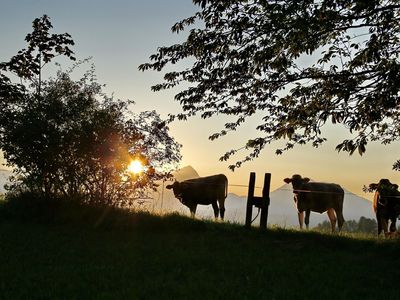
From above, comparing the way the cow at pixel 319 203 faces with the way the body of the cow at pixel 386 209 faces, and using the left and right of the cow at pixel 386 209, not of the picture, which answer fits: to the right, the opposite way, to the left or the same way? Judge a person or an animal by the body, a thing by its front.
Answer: to the right

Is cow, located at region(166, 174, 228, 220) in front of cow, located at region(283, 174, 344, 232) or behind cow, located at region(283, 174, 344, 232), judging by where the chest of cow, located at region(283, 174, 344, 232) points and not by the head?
in front

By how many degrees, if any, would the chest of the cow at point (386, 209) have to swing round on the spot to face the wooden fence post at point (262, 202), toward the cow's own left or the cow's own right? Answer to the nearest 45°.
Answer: approximately 45° to the cow's own right

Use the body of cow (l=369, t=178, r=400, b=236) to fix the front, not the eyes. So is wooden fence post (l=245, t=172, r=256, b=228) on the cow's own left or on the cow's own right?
on the cow's own right

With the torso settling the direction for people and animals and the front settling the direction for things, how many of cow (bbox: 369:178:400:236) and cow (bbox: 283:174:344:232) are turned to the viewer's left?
1

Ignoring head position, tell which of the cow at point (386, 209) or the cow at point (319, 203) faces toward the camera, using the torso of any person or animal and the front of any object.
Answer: the cow at point (386, 209)

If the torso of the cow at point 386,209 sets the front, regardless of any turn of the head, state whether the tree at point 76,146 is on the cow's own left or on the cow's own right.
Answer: on the cow's own right

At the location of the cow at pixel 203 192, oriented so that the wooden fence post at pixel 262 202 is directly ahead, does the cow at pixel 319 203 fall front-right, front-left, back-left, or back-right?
front-left

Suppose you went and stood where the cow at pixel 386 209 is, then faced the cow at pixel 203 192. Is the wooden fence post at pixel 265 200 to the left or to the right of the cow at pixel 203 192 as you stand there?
left

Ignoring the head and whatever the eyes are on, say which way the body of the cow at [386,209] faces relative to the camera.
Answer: toward the camera

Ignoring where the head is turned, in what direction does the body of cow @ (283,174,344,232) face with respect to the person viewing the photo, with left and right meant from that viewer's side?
facing to the left of the viewer
